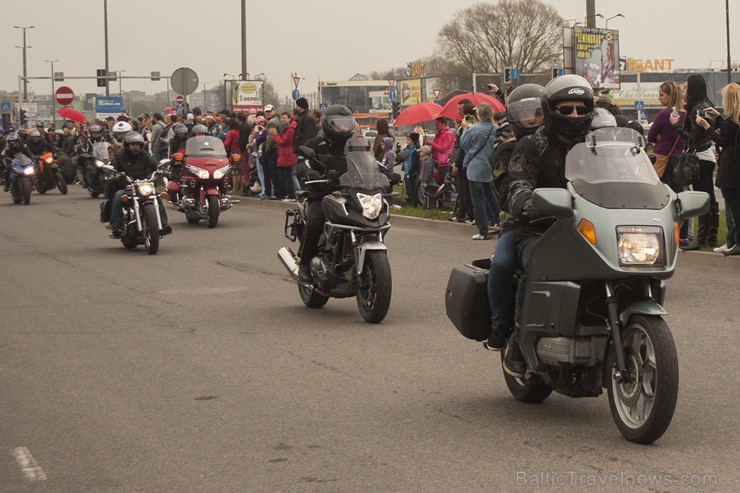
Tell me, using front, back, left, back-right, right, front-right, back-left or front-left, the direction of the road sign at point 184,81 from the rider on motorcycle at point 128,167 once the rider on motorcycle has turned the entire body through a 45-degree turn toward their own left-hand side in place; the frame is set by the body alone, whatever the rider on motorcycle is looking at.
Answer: back-left

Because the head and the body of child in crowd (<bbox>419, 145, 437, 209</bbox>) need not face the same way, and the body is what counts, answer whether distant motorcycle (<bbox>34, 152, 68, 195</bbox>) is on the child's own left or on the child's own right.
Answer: on the child's own right

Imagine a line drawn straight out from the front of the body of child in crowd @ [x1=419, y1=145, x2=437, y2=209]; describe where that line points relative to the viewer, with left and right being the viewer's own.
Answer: facing to the left of the viewer

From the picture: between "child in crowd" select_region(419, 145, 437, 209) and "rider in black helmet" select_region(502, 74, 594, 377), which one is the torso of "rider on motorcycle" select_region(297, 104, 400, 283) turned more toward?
the rider in black helmet

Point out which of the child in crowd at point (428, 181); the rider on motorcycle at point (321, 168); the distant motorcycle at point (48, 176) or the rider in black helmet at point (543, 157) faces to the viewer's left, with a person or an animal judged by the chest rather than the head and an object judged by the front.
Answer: the child in crowd

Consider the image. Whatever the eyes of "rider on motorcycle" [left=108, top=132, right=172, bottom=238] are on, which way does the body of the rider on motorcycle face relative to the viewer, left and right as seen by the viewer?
facing the viewer

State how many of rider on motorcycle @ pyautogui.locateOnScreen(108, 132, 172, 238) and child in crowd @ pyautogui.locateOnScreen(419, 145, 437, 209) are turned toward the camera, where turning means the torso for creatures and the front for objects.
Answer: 1

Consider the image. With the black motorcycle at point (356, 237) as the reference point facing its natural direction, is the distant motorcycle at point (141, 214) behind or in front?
behind

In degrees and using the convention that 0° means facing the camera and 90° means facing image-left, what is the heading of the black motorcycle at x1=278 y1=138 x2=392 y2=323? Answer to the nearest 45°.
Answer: approximately 315°

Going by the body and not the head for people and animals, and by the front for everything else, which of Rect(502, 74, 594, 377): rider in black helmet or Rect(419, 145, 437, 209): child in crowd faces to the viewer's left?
the child in crowd

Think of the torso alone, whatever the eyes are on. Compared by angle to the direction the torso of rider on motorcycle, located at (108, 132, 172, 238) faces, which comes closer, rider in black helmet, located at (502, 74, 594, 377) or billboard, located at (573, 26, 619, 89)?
the rider in black helmet

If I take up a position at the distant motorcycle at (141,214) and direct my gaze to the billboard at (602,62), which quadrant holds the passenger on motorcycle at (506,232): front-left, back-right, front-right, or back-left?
back-right

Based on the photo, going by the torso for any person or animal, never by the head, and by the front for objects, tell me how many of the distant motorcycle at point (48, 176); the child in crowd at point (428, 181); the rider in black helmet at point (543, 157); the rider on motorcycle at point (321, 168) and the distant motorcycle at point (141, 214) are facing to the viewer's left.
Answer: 1
